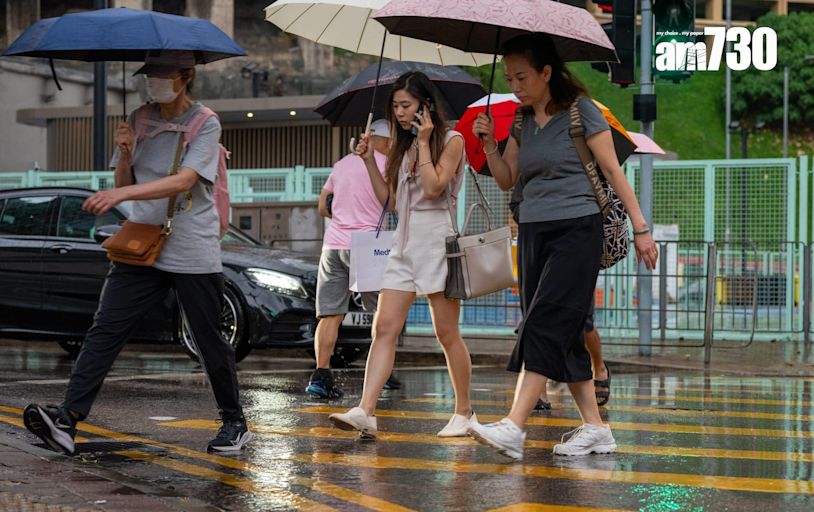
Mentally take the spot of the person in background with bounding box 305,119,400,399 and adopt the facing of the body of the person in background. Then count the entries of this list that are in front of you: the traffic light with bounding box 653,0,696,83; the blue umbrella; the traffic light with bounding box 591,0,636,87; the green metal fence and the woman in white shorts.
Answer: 3

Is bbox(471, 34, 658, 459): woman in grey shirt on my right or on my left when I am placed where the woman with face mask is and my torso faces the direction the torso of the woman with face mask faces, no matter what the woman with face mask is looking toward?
on my left

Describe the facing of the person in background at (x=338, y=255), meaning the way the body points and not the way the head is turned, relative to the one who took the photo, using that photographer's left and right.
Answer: facing away from the viewer and to the right of the viewer

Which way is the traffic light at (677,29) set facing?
toward the camera

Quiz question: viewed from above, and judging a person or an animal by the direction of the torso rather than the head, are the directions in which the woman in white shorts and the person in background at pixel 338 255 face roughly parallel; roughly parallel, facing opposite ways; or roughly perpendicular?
roughly parallel, facing opposite ways

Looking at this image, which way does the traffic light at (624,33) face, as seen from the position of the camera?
facing to the left of the viewer

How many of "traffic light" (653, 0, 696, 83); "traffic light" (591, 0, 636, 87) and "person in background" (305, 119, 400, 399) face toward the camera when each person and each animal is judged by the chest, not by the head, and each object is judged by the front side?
1

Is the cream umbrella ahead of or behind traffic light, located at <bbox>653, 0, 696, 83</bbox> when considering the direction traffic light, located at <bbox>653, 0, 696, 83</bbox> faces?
ahead

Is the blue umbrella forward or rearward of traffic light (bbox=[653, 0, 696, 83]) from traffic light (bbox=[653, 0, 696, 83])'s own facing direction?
forward

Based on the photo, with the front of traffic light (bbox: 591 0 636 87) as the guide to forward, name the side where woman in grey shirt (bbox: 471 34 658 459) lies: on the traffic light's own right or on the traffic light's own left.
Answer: on the traffic light's own left

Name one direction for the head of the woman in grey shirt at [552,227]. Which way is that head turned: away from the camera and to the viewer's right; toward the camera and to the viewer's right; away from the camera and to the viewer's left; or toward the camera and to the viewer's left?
toward the camera and to the viewer's left

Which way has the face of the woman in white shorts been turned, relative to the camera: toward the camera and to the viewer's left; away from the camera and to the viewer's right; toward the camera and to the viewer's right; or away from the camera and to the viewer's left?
toward the camera and to the viewer's left

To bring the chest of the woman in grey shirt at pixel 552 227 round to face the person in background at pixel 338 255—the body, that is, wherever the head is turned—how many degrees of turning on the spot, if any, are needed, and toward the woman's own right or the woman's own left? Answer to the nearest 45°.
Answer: approximately 90° to the woman's own right
